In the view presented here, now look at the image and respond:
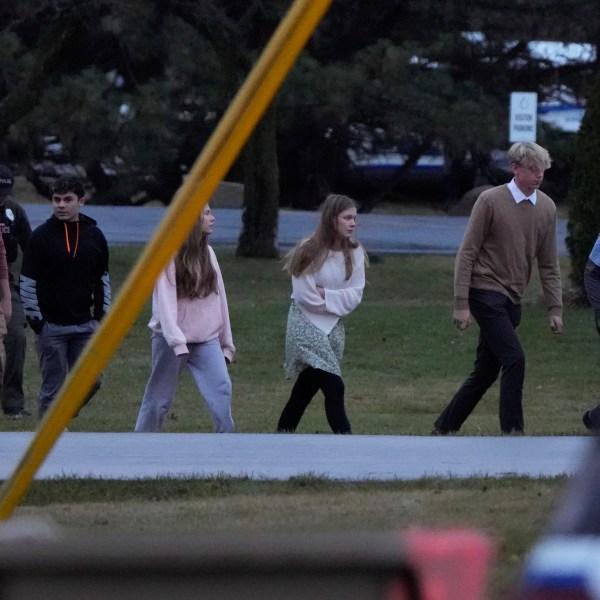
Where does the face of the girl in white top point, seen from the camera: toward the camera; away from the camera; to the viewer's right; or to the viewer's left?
to the viewer's right

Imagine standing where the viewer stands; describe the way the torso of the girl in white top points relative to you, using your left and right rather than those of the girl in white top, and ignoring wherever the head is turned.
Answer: facing the viewer and to the right of the viewer

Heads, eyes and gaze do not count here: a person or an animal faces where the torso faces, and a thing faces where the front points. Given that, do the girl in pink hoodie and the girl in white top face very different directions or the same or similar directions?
same or similar directions

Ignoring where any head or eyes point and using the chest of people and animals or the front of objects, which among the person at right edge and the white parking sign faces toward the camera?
the white parking sign

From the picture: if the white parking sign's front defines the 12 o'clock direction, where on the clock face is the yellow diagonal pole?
The yellow diagonal pole is roughly at 12 o'clock from the white parking sign.

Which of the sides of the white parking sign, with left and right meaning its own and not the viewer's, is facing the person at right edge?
front

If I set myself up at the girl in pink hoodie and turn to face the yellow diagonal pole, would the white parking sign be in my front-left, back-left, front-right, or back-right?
back-left

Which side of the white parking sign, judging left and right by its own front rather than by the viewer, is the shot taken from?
front

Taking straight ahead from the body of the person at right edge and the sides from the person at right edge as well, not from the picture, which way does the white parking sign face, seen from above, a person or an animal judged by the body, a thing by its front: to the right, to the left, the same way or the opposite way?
to the right

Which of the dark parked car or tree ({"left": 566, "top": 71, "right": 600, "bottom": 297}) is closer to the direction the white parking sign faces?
the tree

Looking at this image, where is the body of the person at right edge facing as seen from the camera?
to the viewer's right

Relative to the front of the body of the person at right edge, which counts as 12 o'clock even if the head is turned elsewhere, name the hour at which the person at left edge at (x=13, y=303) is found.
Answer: The person at left edge is roughly at 6 o'clock from the person at right edge.

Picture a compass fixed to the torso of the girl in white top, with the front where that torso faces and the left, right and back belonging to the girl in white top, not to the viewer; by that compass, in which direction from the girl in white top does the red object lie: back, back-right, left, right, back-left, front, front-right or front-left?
front-right

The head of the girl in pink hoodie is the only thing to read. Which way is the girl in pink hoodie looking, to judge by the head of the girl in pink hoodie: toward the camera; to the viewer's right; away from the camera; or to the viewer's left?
to the viewer's right

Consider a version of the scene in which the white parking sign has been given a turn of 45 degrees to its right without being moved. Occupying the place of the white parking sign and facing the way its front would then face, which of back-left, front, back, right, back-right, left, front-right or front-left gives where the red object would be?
front-left

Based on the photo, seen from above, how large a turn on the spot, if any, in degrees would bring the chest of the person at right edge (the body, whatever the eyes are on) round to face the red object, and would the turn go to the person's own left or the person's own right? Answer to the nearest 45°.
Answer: approximately 90° to the person's own right
